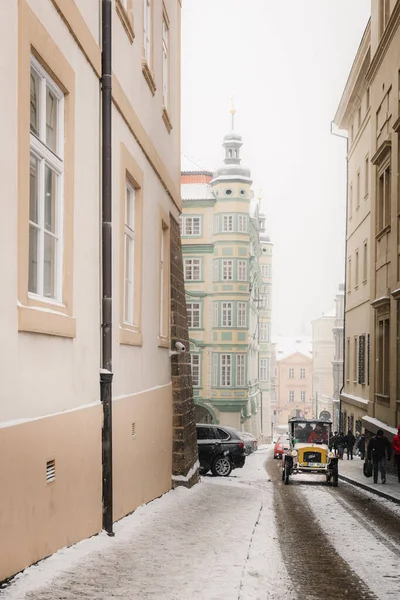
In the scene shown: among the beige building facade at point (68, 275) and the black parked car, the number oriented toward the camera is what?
0

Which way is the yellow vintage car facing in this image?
toward the camera

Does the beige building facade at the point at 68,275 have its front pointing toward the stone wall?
no

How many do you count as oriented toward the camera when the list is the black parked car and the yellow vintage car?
1

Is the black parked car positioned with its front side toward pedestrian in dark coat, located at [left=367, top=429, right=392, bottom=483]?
no

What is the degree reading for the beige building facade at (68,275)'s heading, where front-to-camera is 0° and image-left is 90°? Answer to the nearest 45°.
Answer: approximately 270°

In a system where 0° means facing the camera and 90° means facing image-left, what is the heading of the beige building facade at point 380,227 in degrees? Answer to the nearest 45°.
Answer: approximately 90°

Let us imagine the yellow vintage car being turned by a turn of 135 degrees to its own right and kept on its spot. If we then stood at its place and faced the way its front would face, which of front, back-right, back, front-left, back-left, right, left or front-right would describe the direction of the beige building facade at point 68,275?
back-left
